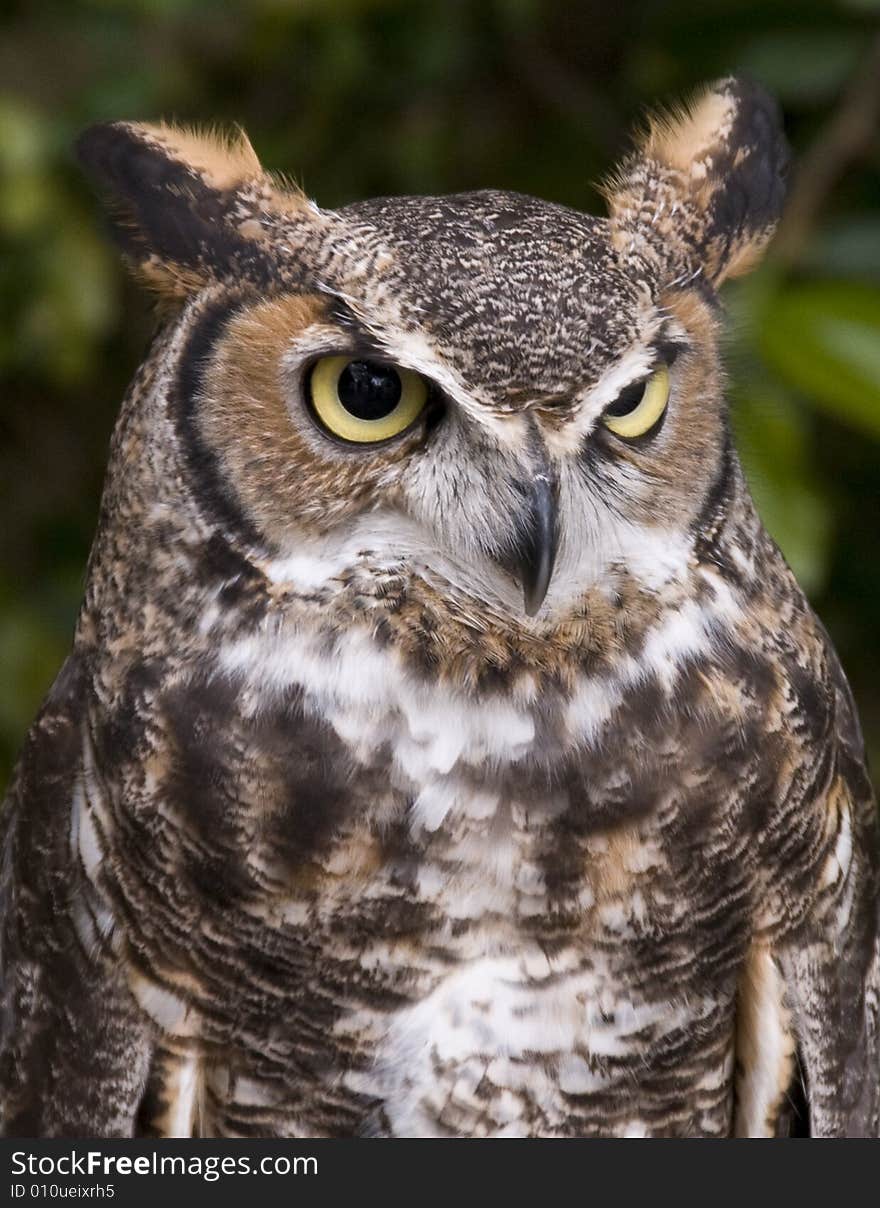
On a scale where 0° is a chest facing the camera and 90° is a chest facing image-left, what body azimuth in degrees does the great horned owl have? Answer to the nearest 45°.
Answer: approximately 0°
